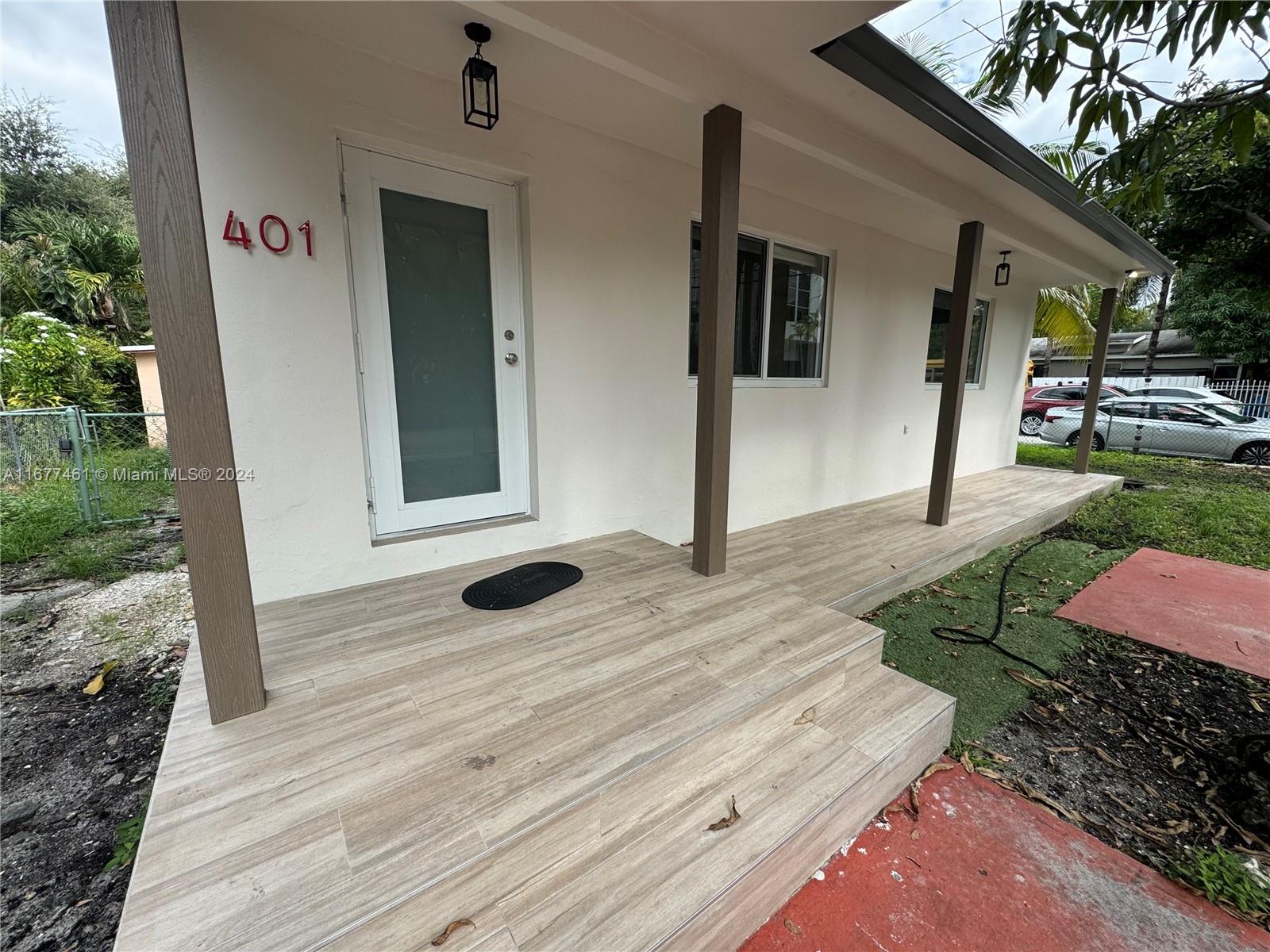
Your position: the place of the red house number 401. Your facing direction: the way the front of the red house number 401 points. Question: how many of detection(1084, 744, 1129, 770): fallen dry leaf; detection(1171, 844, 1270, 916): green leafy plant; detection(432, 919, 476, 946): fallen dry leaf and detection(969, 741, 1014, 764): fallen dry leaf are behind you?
0

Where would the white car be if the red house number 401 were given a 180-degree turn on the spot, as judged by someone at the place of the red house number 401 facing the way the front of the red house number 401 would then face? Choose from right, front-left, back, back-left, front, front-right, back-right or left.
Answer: right

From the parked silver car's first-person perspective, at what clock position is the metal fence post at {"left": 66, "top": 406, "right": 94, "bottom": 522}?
The metal fence post is roughly at 4 o'clock from the parked silver car.

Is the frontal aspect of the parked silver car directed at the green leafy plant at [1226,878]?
no

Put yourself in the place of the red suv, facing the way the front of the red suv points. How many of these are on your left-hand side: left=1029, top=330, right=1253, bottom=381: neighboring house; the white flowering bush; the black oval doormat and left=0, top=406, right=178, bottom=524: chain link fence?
1

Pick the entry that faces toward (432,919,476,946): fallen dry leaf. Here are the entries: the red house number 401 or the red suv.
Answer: the red house number 401

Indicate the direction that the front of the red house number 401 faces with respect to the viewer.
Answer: facing the viewer

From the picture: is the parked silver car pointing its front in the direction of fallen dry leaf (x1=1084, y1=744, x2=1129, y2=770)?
no

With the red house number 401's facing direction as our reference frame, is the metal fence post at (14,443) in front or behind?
behind

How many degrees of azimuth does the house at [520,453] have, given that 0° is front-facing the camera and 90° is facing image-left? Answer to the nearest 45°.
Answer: approximately 315°

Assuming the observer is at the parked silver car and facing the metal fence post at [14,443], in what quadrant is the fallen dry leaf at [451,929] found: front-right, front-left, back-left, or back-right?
front-left

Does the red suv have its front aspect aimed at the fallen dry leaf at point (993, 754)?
no
